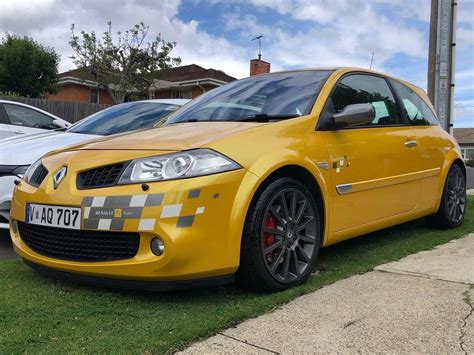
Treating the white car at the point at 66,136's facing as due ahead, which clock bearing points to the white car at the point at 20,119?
the white car at the point at 20,119 is roughly at 4 o'clock from the white car at the point at 66,136.

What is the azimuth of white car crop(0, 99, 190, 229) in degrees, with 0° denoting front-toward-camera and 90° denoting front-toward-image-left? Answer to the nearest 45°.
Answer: approximately 45°

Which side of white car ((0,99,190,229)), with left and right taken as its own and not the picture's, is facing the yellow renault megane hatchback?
left

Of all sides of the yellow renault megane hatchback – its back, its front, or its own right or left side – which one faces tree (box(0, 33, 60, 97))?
right

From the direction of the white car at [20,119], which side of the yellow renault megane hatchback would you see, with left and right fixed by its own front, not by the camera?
right

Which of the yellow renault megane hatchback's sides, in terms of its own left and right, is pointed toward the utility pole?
back

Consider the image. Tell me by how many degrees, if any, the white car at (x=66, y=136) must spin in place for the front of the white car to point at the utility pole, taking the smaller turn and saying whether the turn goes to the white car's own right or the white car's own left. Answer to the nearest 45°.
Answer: approximately 135° to the white car's own left

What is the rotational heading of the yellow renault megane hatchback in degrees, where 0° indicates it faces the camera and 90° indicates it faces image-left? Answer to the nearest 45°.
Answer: approximately 45°
